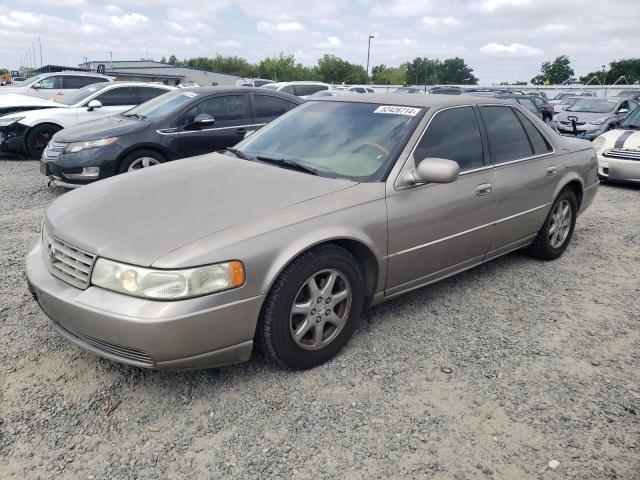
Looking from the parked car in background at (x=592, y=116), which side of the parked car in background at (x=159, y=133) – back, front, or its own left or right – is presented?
back

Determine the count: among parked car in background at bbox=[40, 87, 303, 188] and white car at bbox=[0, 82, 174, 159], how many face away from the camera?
0

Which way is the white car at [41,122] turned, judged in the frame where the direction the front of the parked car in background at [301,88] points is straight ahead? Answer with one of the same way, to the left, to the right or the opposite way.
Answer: the same way

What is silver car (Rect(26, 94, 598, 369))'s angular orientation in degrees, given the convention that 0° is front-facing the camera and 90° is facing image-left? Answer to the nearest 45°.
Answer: approximately 45°

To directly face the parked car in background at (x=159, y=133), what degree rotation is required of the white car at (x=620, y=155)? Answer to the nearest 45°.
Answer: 0° — it already faces it

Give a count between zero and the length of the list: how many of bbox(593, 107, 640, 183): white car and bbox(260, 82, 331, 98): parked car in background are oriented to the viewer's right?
0

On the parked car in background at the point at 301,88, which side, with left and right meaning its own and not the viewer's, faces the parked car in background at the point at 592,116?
left

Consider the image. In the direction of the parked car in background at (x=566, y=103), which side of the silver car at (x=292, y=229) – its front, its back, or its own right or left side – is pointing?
back

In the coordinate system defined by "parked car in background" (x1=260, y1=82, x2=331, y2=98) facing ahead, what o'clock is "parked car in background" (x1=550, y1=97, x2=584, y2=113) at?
"parked car in background" (x1=550, y1=97, x2=584, y2=113) is roughly at 8 o'clock from "parked car in background" (x1=260, y1=82, x2=331, y2=98).

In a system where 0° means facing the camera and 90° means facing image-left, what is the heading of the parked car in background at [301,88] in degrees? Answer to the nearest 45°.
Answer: approximately 45°

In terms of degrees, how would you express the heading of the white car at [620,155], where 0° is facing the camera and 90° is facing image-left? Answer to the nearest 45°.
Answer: approximately 45°

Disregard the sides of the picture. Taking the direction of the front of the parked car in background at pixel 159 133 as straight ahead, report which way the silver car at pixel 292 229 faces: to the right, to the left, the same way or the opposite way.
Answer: the same way

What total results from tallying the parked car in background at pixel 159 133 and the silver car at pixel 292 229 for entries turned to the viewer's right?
0

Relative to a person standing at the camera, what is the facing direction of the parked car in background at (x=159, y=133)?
facing the viewer and to the left of the viewer

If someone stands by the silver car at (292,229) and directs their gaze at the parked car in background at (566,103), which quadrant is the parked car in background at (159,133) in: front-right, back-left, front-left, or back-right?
front-left

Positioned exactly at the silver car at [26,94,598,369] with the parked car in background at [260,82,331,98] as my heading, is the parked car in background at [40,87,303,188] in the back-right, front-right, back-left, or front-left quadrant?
front-left
